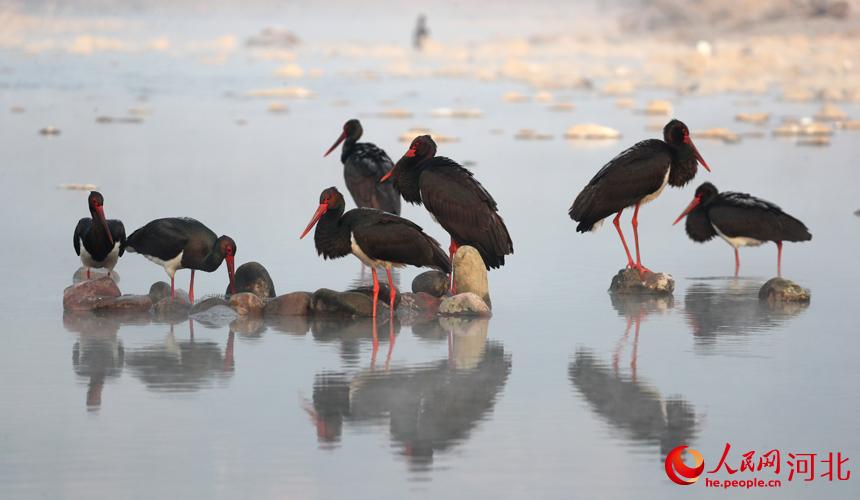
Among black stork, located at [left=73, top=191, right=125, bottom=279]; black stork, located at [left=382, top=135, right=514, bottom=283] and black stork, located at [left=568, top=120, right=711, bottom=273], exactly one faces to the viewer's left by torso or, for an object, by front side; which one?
black stork, located at [left=382, top=135, right=514, bottom=283]

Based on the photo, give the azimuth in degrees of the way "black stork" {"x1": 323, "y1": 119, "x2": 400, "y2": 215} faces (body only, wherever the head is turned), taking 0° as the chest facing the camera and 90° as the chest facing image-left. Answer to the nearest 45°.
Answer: approximately 90°

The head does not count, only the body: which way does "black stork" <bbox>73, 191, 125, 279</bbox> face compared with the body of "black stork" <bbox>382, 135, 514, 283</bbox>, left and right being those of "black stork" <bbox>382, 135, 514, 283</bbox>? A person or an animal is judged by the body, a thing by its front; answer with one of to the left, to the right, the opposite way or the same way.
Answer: to the left

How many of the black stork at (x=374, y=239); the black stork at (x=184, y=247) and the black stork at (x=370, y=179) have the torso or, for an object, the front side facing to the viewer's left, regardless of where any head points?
2

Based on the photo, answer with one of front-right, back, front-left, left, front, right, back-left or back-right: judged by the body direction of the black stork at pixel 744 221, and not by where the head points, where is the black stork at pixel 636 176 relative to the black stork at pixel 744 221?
front-left

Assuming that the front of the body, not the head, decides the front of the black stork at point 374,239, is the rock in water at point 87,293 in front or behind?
in front

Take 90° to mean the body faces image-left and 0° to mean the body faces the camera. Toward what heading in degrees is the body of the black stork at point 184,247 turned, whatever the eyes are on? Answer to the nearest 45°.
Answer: approximately 270°

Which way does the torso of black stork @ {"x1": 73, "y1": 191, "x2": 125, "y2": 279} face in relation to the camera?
toward the camera

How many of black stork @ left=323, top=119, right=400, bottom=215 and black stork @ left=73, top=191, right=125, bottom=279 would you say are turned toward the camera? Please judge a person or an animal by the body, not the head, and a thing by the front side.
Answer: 1

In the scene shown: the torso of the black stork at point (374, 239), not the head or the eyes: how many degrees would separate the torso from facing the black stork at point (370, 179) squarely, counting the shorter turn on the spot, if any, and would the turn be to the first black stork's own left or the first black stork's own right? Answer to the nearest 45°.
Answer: approximately 90° to the first black stork's own right

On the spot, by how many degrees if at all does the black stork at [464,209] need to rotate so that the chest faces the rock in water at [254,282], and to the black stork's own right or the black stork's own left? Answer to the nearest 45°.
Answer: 0° — it already faces it

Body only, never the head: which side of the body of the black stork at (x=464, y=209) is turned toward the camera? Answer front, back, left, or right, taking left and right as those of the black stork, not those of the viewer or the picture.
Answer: left

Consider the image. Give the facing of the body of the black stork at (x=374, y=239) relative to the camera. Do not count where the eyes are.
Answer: to the viewer's left

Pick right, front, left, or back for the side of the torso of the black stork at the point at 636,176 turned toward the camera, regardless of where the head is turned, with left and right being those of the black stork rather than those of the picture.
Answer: right

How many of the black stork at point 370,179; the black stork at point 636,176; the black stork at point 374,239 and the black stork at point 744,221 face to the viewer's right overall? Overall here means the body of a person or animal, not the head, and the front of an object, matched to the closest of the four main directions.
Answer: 1

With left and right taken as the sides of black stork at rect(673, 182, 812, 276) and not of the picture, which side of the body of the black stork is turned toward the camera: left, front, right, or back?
left
